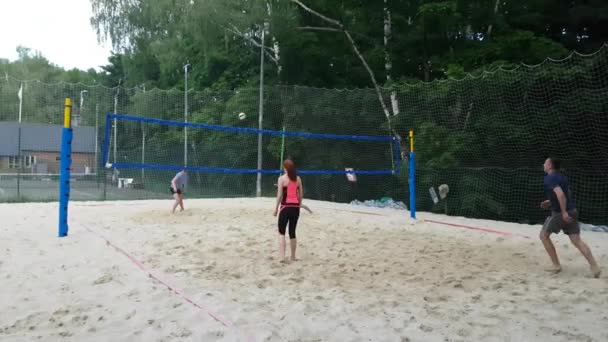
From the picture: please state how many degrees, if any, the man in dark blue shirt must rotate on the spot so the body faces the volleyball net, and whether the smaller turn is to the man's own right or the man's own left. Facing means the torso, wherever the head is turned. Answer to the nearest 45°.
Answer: approximately 45° to the man's own right

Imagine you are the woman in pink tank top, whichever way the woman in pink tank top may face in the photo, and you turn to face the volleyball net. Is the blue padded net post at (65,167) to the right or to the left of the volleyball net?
left

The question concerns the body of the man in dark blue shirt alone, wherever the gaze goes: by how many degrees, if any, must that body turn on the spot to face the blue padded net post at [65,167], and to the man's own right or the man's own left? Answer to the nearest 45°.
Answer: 0° — they already face it

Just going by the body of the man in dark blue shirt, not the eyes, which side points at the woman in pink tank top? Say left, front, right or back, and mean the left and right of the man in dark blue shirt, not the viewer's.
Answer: front

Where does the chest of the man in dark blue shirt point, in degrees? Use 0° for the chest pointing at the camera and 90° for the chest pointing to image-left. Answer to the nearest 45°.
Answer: approximately 90°
